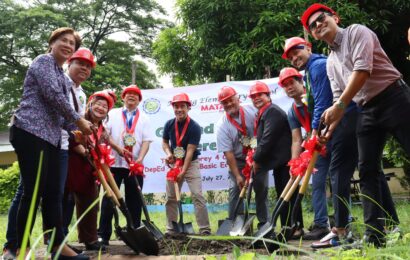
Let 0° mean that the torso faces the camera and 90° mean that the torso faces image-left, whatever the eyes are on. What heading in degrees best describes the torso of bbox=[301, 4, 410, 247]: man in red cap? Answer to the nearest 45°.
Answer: approximately 45°

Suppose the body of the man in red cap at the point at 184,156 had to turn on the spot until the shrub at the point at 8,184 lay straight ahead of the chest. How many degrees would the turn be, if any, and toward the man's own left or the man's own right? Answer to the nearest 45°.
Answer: approximately 135° to the man's own right

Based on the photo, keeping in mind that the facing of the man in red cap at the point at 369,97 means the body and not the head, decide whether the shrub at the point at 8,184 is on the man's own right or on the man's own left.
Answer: on the man's own right

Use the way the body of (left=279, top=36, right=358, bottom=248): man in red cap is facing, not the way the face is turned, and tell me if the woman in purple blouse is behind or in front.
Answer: in front

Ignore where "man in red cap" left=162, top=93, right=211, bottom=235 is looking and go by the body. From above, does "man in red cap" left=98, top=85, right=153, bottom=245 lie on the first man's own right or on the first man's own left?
on the first man's own right

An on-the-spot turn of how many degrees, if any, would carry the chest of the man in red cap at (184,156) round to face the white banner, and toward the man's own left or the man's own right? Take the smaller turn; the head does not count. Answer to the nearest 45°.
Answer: approximately 180°

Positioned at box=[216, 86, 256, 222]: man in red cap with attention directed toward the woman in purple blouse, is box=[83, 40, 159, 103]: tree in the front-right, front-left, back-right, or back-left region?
back-right

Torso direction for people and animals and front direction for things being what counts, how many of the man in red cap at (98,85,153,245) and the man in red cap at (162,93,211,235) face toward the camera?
2
